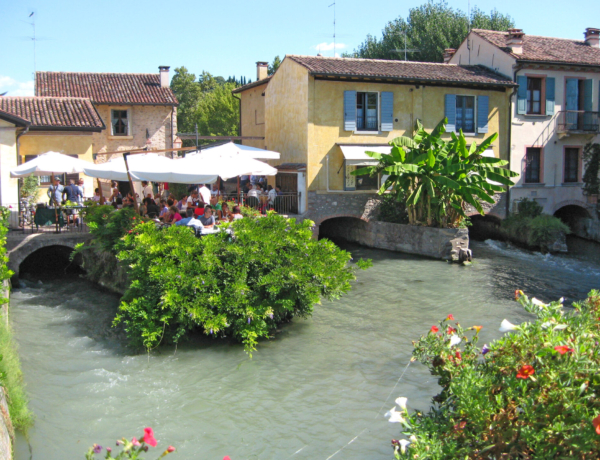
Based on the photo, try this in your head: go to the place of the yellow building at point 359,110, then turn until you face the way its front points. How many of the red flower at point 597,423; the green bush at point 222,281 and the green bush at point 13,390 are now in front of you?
3

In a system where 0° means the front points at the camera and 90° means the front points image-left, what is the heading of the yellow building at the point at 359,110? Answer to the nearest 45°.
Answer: approximately 0°

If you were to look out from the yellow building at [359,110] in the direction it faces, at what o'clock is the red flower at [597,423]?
The red flower is roughly at 12 o'clock from the yellow building.

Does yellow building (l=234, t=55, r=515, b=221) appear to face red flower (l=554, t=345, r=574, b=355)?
yes

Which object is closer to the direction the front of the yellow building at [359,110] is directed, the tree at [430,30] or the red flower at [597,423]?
the red flower

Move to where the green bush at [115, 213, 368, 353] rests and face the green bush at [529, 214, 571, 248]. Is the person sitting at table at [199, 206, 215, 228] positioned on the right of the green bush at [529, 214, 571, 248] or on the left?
left

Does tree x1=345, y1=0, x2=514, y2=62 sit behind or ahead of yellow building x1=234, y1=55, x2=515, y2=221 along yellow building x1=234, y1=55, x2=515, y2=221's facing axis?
behind

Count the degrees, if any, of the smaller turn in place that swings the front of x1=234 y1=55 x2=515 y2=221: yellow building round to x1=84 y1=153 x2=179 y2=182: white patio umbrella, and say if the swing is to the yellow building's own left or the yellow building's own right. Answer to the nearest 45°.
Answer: approximately 45° to the yellow building's own right

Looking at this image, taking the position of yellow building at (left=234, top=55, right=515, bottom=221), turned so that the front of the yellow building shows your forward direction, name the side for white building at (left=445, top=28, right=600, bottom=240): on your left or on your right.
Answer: on your left
